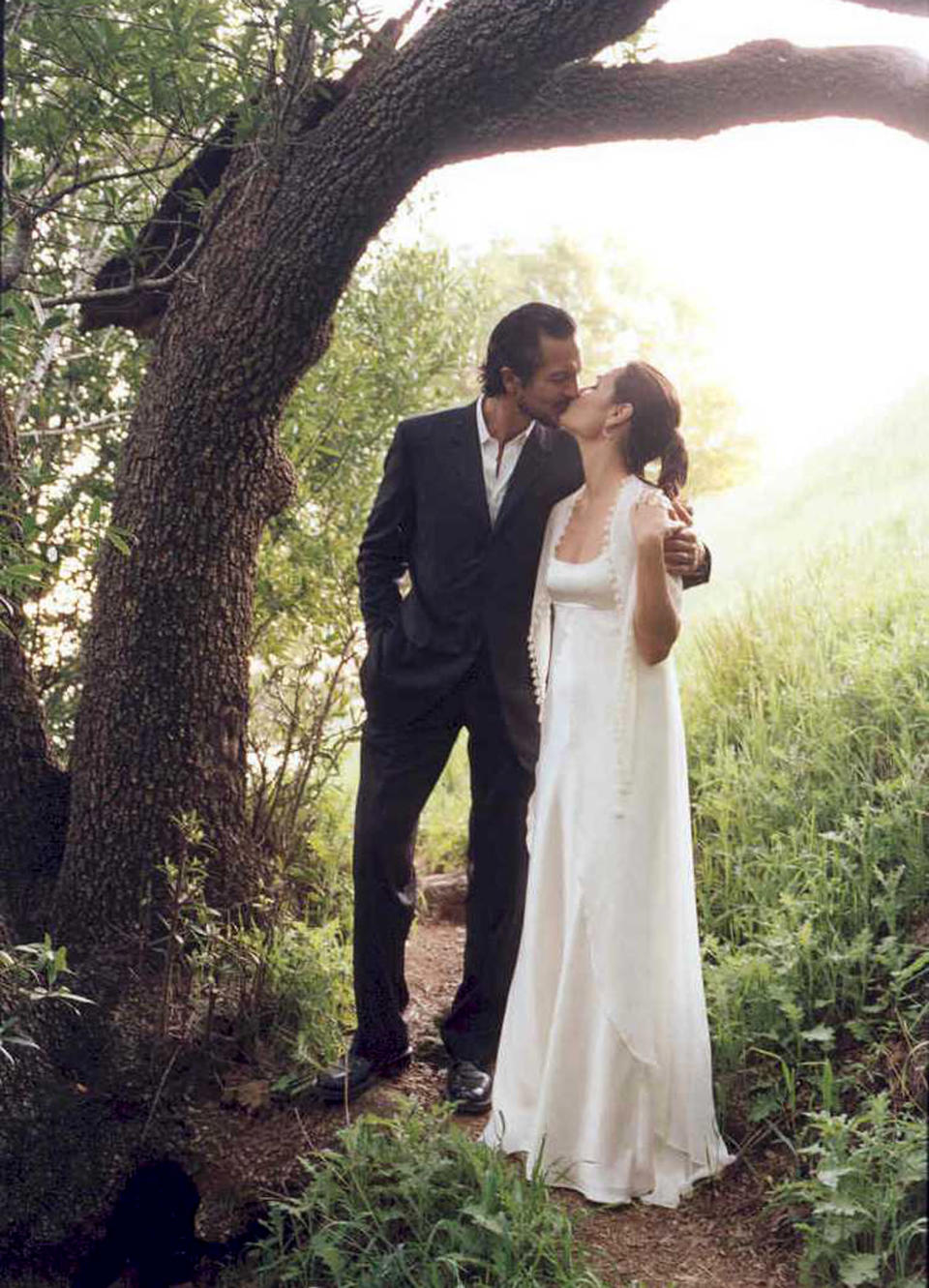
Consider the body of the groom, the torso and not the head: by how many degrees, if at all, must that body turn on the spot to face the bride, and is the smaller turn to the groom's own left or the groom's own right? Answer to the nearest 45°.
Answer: approximately 45° to the groom's own left

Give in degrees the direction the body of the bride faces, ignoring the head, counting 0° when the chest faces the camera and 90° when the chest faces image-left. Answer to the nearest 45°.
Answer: approximately 45°

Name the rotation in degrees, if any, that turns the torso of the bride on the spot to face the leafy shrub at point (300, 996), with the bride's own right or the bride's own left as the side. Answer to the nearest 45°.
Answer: approximately 90° to the bride's own right

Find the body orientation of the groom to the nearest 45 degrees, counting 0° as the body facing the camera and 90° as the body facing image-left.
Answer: approximately 0°

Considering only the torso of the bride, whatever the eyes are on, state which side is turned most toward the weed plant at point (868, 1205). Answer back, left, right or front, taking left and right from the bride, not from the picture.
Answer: left

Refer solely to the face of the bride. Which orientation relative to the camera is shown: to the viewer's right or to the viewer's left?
to the viewer's left
